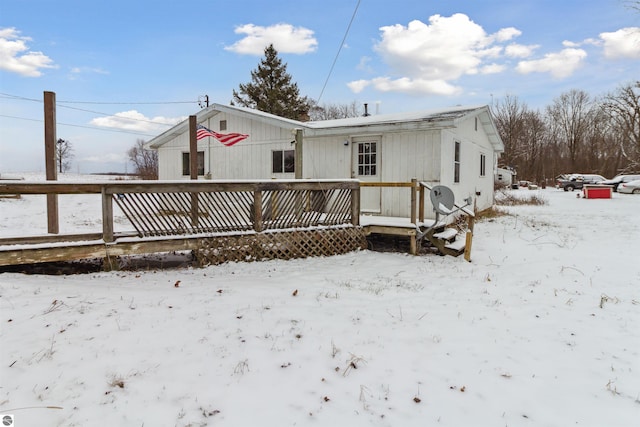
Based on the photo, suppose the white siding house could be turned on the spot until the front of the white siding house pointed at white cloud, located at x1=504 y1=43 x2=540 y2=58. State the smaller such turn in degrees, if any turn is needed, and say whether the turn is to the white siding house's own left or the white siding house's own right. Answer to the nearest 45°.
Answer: approximately 180°

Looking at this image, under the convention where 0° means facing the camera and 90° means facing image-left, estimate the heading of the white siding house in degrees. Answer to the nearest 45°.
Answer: approximately 45°

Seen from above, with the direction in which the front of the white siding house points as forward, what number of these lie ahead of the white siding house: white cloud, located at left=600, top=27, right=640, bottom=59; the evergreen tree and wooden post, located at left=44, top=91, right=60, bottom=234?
1

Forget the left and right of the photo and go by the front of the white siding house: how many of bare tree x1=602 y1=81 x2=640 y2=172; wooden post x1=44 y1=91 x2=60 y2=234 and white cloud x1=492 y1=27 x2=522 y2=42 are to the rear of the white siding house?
2

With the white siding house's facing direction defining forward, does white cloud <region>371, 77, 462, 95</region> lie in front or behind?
behind

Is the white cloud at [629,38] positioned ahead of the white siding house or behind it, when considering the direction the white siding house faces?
behind

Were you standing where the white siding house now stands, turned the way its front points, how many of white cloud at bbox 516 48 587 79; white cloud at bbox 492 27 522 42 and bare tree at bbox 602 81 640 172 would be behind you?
3

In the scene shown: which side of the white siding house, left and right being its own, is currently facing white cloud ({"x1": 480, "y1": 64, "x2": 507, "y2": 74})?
back

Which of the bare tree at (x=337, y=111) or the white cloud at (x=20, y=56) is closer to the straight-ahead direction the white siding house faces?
the white cloud

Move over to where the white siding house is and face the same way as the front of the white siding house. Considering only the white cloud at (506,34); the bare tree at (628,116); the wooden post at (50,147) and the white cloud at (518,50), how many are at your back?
3

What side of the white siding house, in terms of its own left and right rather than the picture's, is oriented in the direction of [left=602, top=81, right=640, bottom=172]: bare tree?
back

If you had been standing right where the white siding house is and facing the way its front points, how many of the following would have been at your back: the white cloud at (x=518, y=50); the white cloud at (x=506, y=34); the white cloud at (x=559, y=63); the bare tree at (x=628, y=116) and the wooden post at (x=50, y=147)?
4
